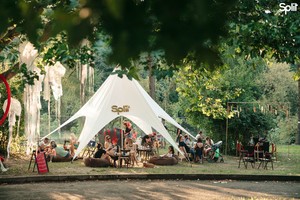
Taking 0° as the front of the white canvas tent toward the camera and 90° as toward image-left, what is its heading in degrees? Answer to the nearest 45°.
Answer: approximately 0°

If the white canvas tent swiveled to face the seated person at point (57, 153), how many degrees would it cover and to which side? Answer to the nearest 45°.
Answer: approximately 90° to its right
